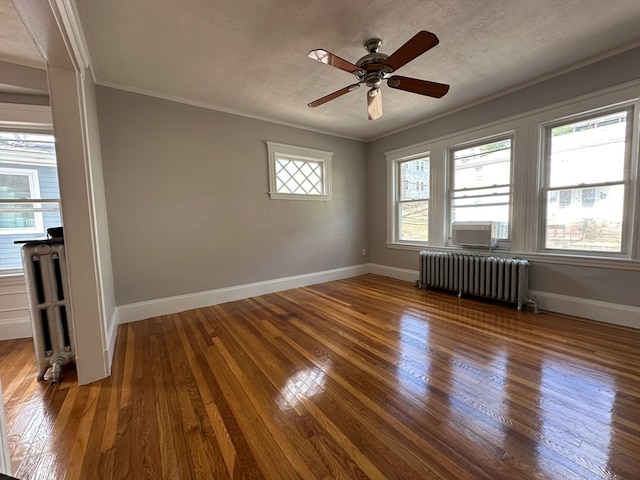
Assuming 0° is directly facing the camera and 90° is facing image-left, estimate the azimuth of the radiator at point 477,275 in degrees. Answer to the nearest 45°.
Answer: approximately 45°

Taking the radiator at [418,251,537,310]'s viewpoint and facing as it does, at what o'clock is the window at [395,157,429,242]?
The window is roughly at 3 o'clock from the radiator.

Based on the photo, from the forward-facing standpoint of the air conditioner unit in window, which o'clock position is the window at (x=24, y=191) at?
The window is roughly at 12 o'clock from the air conditioner unit in window.

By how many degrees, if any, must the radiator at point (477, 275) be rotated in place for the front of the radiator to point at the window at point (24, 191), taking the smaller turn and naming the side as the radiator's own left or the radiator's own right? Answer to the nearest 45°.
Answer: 0° — it already faces it

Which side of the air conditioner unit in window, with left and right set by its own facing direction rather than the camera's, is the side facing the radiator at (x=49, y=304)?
front

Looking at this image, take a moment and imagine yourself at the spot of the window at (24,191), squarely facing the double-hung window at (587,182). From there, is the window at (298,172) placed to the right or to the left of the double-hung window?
left

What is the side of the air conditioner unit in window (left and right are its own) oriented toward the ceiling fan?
front

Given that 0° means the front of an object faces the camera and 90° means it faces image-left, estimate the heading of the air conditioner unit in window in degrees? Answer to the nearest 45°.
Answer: approximately 45°

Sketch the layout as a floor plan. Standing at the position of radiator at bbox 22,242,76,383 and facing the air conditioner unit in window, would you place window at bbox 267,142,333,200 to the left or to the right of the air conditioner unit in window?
left
